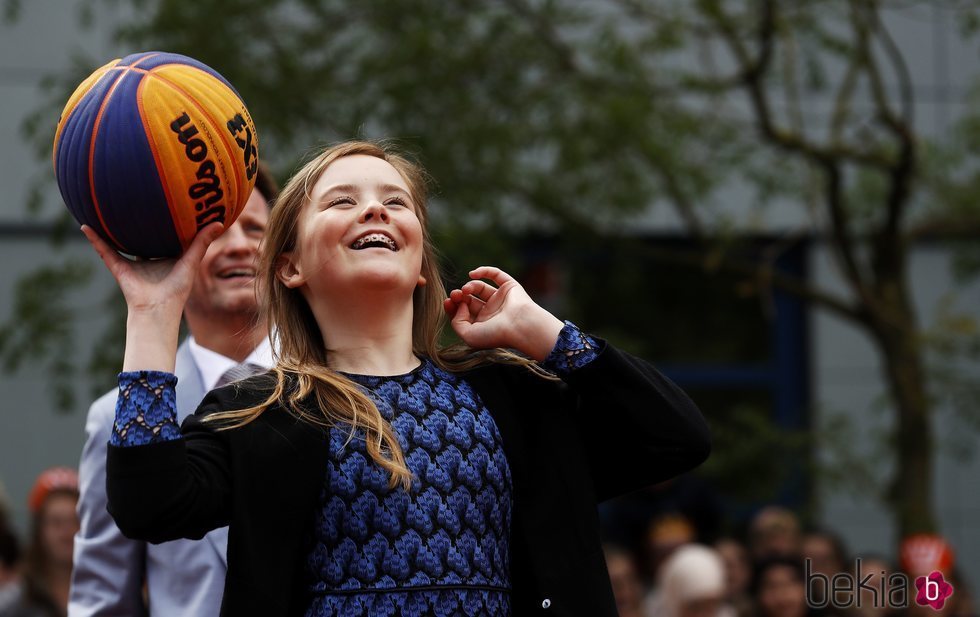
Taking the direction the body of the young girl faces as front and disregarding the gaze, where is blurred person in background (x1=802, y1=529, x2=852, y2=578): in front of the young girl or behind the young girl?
behind

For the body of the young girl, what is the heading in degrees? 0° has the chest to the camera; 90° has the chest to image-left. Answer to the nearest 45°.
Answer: approximately 0°

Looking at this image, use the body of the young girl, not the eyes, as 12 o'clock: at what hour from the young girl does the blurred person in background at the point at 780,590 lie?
The blurred person in background is roughly at 7 o'clock from the young girl.

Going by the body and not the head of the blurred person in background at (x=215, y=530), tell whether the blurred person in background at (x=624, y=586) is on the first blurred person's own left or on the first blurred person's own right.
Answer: on the first blurred person's own left

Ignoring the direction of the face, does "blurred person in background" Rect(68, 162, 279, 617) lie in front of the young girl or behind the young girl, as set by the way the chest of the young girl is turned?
behind
